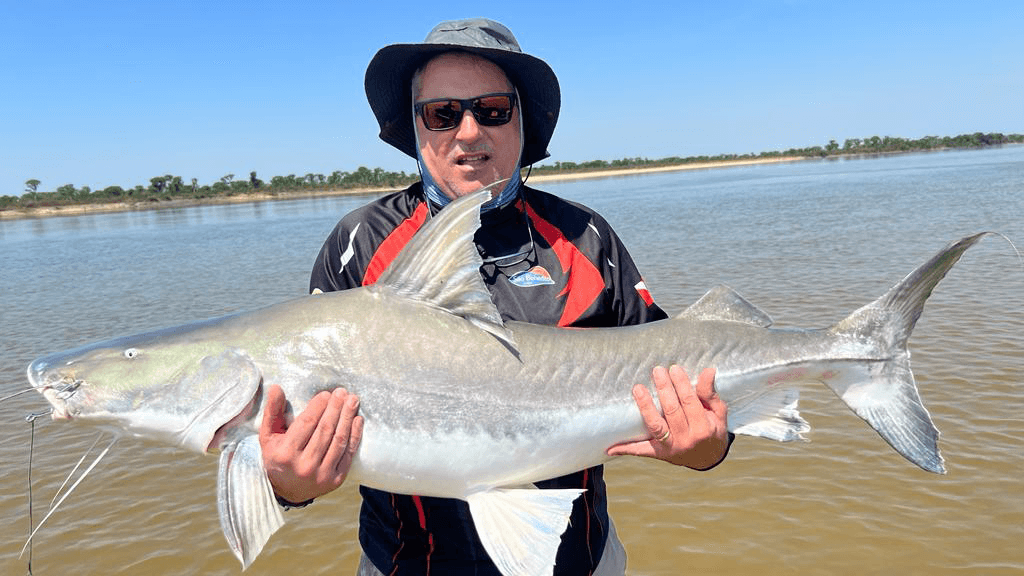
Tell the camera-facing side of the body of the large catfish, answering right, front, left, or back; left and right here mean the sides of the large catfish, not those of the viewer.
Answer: left

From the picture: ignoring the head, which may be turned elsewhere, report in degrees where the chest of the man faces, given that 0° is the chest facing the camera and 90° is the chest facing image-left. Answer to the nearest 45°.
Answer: approximately 0°
